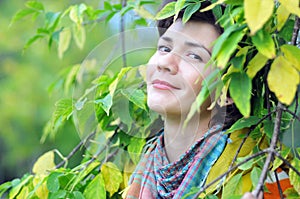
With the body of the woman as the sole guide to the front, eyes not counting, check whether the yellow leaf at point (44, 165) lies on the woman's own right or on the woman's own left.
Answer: on the woman's own right

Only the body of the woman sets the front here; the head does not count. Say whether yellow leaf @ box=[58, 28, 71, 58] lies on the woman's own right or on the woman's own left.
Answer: on the woman's own right

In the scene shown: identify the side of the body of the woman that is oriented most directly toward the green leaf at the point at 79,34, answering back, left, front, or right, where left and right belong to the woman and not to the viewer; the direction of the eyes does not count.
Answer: right

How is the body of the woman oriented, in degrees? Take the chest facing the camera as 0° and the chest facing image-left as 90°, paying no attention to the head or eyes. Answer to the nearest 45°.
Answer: approximately 45°
